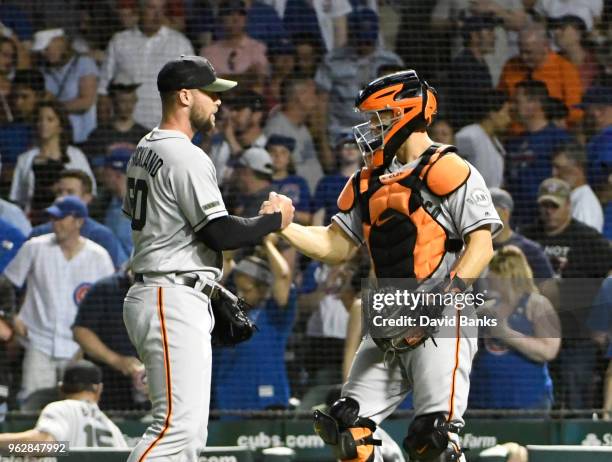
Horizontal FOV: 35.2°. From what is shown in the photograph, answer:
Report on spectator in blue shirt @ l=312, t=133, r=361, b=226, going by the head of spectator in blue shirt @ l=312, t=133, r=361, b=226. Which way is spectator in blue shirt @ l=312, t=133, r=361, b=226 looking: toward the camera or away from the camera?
toward the camera

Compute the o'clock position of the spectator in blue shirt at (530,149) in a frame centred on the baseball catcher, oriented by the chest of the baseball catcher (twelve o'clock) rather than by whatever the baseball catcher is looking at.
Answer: The spectator in blue shirt is roughly at 5 o'clock from the baseball catcher.

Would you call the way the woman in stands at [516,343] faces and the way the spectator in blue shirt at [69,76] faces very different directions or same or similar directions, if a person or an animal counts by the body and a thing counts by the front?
same or similar directions

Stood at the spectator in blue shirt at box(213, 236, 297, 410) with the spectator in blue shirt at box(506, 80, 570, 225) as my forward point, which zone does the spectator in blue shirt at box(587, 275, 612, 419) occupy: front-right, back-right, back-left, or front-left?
front-right

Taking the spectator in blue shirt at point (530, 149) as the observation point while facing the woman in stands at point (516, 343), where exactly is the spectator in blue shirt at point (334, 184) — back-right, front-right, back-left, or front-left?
front-right

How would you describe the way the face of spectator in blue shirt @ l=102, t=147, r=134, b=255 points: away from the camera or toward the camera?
toward the camera

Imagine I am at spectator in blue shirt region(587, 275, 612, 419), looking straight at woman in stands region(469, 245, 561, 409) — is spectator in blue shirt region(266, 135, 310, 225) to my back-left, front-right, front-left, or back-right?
front-right

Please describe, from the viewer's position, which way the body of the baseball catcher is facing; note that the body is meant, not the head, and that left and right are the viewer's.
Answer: facing the viewer and to the left of the viewer

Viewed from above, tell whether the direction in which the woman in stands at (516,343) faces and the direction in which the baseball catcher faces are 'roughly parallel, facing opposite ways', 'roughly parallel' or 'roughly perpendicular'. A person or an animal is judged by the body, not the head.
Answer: roughly parallel

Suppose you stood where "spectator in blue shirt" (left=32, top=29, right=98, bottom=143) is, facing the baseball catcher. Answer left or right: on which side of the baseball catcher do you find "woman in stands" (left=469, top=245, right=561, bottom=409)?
left

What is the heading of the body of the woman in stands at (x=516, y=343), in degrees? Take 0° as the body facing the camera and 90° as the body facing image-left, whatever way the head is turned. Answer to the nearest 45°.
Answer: approximately 45°
